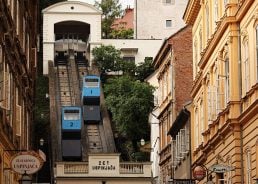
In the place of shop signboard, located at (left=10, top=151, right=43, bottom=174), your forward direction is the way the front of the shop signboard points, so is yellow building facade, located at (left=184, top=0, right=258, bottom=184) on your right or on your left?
on your left

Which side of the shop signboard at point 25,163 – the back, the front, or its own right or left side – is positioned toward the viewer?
front
